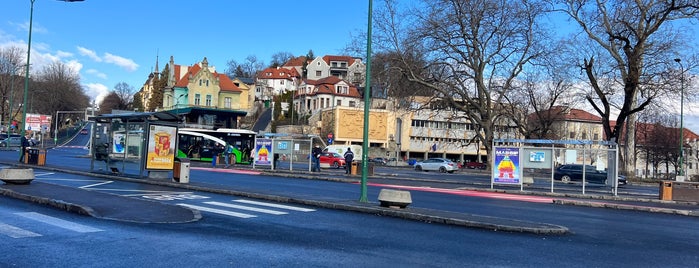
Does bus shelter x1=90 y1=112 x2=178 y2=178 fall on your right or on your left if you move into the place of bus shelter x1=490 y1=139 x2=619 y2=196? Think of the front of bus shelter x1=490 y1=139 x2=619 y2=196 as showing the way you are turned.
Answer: on your right

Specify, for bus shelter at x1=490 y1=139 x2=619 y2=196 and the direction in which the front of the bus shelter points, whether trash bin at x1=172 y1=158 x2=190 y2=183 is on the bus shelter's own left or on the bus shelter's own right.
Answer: on the bus shelter's own right

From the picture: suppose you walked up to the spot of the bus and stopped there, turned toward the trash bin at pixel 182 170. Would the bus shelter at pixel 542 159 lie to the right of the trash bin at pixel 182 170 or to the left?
left

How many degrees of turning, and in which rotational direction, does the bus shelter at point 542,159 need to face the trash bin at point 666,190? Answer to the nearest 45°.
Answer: approximately 90° to its left

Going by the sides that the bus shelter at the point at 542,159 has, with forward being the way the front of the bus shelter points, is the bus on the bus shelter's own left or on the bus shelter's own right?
on the bus shelter's own right

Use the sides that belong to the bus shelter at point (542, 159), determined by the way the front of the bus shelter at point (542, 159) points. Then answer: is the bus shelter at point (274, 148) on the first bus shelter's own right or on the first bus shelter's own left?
on the first bus shelter's own right

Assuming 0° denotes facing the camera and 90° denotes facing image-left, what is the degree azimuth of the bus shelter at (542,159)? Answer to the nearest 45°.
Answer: approximately 0°

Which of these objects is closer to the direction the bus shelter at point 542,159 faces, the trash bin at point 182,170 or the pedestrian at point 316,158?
the trash bin
